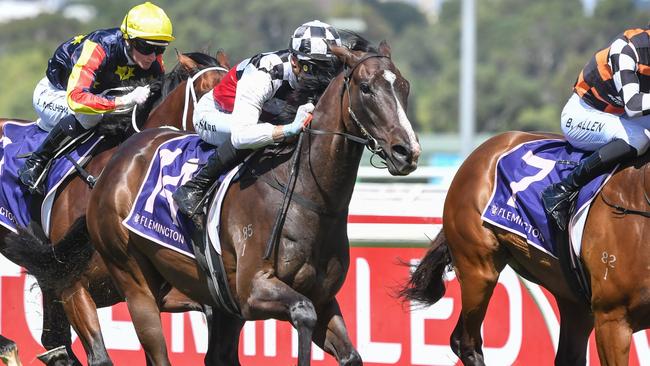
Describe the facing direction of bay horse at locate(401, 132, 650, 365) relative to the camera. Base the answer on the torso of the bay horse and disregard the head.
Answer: to the viewer's right

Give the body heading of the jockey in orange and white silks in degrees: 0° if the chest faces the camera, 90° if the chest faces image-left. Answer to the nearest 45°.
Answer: approximately 270°

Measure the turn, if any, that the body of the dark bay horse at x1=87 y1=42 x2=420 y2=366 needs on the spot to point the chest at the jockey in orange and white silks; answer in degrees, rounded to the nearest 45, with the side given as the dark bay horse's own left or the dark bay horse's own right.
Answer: approximately 45° to the dark bay horse's own left

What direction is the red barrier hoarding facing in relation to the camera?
toward the camera

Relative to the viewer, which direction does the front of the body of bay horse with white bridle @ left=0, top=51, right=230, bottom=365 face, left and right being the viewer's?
facing to the right of the viewer

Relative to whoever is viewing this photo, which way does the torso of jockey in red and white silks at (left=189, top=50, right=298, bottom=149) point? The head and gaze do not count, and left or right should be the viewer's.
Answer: facing the viewer and to the right of the viewer

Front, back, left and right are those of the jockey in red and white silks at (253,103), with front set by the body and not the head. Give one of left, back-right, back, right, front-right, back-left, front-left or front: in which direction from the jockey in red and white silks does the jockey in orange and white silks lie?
front-left

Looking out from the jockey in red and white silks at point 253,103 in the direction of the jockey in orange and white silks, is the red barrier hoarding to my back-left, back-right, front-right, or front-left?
front-left

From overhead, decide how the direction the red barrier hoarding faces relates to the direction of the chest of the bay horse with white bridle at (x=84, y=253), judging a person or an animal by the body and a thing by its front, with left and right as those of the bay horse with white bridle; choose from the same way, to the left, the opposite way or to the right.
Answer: to the right

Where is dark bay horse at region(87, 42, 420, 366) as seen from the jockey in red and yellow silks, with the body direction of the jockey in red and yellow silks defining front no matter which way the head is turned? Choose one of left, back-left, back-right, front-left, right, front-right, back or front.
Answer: front

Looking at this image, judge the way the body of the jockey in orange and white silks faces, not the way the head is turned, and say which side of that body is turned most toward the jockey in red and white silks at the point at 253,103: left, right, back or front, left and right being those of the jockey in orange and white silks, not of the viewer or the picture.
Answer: back

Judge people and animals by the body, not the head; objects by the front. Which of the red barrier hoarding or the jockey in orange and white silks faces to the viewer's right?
the jockey in orange and white silks
